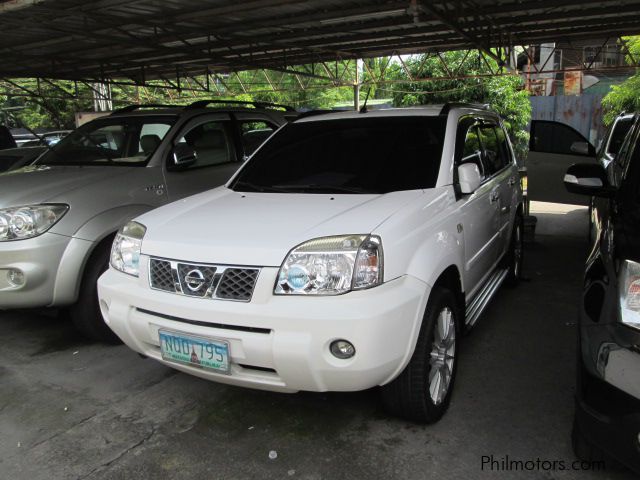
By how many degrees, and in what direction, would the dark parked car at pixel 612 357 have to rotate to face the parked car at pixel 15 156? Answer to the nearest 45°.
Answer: approximately 90° to its right

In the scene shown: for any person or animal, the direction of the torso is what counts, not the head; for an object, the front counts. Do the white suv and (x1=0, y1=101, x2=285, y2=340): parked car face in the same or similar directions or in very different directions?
same or similar directions

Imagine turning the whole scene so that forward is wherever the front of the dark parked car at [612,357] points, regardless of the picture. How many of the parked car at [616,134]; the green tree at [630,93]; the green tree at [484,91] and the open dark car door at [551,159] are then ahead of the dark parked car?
0

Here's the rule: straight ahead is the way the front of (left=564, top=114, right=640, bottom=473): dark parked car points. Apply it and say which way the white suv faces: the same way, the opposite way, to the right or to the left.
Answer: the same way

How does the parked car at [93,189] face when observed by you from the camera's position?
facing the viewer and to the left of the viewer

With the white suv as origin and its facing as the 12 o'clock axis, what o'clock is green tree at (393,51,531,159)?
The green tree is roughly at 5 o'clock from the white suv.

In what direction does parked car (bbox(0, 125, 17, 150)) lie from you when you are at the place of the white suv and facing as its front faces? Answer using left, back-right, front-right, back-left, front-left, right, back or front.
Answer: right

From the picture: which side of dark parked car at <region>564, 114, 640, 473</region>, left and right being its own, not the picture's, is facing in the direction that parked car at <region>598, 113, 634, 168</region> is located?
back

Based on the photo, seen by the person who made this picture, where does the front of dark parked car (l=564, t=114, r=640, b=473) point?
facing the viewer

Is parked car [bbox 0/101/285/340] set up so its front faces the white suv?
no
